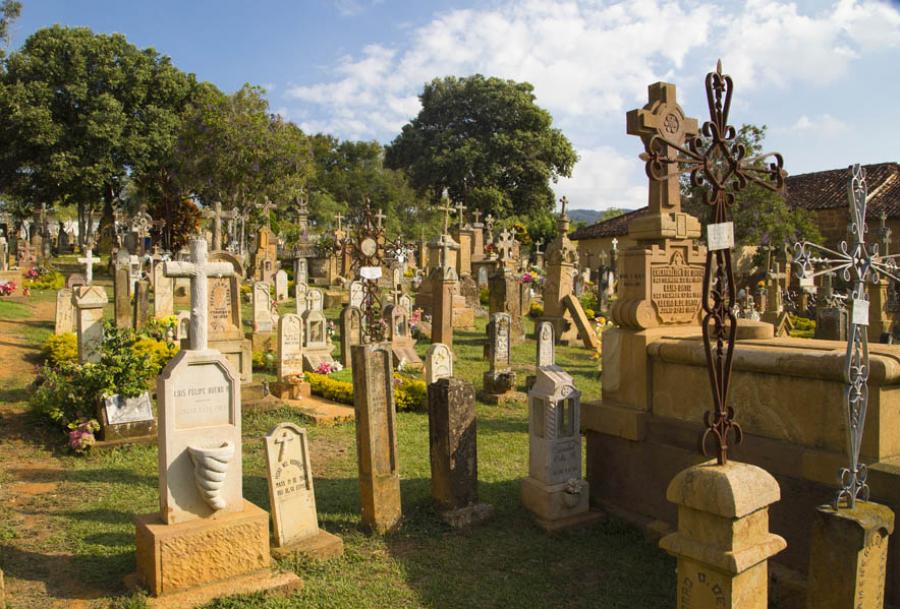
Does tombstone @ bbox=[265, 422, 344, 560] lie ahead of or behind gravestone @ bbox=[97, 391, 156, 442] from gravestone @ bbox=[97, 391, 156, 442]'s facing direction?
ahead

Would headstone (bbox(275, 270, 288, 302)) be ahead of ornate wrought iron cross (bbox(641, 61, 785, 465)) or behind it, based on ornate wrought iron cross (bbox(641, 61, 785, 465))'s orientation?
behind

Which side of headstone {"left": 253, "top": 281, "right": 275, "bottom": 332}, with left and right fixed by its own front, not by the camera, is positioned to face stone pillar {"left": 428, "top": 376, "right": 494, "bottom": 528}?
front

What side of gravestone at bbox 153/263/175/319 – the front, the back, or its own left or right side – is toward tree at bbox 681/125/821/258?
left

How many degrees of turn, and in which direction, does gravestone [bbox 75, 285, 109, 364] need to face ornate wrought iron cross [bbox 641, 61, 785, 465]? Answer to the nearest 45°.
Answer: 0° — it already faces it

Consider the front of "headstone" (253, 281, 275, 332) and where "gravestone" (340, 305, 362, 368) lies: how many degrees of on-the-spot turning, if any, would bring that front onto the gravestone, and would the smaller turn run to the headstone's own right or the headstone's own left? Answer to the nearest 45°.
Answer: approximately 45° to the headstone's own left

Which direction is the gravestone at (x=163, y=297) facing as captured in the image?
toward the camera

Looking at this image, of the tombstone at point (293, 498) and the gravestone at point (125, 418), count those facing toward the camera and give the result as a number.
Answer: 2

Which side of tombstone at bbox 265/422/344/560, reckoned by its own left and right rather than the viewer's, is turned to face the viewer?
front

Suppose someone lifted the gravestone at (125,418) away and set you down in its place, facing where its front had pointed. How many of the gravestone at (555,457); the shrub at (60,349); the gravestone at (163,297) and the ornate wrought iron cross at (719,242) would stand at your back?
2

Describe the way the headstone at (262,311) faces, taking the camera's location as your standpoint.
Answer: facing the viewer

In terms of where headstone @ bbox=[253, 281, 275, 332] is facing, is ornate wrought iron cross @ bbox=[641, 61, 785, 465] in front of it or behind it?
in front

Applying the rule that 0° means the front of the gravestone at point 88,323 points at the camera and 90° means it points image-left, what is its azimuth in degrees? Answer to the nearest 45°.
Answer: approximately 0°

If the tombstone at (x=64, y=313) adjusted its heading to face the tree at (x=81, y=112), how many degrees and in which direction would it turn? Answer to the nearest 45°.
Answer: approximately 180°

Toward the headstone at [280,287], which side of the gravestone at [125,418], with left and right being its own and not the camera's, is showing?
back
